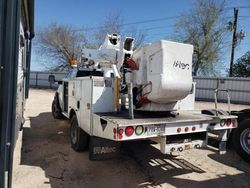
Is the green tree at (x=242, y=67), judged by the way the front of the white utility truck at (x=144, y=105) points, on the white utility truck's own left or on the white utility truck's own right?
on the white utility truck's own right

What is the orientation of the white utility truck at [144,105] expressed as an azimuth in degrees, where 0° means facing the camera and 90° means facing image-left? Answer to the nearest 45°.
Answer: approximately 135°
